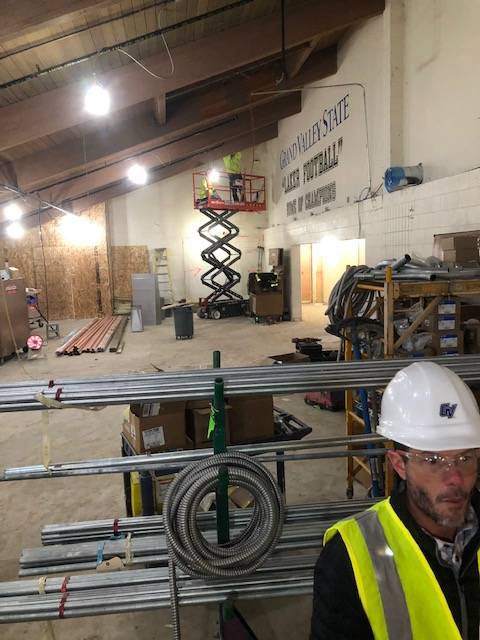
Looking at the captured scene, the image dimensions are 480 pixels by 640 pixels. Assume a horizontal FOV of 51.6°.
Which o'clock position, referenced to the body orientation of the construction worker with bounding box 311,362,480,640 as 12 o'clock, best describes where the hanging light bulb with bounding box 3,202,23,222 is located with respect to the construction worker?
The hanging light bulb is roughly at 6 o'clock from the construction worker.

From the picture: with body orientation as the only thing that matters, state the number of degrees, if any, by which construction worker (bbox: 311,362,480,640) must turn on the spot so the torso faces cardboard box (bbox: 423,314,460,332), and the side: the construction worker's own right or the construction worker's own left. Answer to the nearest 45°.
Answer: approximately 135° to the construction worker's own left

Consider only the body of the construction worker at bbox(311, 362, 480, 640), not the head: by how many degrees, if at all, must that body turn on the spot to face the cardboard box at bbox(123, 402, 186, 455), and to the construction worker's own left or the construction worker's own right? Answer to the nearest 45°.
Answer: approximately 180°

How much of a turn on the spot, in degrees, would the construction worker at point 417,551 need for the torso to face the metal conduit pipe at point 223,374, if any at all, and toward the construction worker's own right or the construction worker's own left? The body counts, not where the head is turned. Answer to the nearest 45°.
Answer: approximately 180°

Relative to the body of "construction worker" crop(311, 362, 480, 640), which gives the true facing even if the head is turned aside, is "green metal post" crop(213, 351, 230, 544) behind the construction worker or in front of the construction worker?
behind

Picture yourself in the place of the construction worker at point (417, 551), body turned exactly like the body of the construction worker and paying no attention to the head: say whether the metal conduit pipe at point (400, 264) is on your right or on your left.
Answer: on your left

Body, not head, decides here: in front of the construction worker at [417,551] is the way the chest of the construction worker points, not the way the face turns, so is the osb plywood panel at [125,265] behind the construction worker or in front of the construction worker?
behind

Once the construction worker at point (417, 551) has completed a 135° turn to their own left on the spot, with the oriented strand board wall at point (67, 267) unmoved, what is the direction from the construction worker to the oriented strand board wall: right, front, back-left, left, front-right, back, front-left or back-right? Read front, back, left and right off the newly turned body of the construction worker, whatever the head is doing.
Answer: front-left

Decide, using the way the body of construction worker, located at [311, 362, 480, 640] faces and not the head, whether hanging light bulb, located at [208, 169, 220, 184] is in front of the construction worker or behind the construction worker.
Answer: behind
